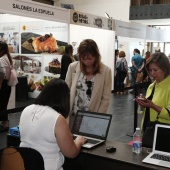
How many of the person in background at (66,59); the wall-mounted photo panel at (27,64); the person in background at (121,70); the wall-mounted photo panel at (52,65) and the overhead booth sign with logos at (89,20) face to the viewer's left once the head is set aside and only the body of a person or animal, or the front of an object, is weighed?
0

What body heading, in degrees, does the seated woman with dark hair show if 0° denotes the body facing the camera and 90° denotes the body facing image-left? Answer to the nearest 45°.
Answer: approximately 225°

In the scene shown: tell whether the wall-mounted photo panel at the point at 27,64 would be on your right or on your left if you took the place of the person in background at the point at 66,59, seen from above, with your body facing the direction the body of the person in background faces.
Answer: on your left

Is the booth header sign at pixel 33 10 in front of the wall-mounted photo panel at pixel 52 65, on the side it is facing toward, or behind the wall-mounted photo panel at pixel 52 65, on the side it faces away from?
in front

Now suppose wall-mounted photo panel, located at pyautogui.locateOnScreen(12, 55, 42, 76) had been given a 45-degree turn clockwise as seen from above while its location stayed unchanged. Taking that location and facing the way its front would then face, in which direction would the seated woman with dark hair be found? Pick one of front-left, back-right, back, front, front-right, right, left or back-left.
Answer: front-left

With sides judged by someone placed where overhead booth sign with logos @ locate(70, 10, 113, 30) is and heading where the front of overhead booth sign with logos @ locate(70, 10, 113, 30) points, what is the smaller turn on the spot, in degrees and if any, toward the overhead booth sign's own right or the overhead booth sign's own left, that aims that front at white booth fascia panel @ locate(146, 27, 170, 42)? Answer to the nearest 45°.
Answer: approximately 90° to the overhead booth sign's own left

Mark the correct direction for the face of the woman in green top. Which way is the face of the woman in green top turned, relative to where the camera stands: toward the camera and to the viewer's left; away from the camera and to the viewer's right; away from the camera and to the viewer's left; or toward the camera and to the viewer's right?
toward the camera and to the viewer's left

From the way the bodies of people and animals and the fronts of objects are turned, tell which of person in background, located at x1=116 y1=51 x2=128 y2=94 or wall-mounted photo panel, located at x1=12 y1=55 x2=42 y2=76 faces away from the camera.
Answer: the person in background

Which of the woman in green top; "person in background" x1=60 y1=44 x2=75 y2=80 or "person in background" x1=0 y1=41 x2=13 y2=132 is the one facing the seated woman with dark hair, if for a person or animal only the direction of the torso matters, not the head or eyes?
the woman in green top

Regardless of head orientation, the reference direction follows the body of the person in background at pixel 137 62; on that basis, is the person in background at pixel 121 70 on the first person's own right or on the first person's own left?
on the first person's own left

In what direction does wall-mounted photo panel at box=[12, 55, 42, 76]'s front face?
toward the camera

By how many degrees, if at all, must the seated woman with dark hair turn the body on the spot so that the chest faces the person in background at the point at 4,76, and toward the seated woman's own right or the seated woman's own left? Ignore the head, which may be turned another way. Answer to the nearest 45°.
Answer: approximately 45° to the seated woman's own left

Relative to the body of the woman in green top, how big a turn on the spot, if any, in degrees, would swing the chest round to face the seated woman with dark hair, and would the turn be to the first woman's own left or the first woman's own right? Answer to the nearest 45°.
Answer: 0° — they already face them
